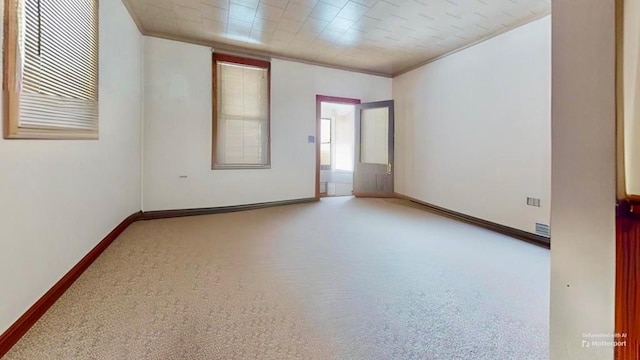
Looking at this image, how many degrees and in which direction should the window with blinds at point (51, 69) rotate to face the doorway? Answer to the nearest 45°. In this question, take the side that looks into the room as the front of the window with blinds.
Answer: approximately 90° to its left

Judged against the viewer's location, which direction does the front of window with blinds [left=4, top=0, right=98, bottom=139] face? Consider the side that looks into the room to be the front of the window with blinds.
facing the viewer and to the right of the viewer

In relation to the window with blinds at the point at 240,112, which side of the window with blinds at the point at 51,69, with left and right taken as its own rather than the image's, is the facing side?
left

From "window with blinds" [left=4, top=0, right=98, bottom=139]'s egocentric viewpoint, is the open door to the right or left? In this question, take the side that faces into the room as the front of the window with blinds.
on its left
